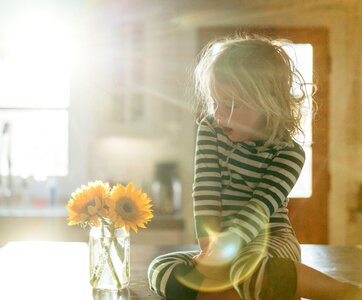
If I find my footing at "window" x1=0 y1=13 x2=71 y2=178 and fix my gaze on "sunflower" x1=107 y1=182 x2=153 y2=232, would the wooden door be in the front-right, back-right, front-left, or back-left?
front-left

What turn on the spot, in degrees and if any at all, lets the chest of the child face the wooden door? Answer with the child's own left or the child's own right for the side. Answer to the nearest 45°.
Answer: approximately 135° to the child's own right

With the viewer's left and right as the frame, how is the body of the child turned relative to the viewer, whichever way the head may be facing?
facing the viewer and to the left of the viewer

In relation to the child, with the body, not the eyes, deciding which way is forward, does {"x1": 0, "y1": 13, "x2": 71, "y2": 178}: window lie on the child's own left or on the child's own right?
on the child's own right
